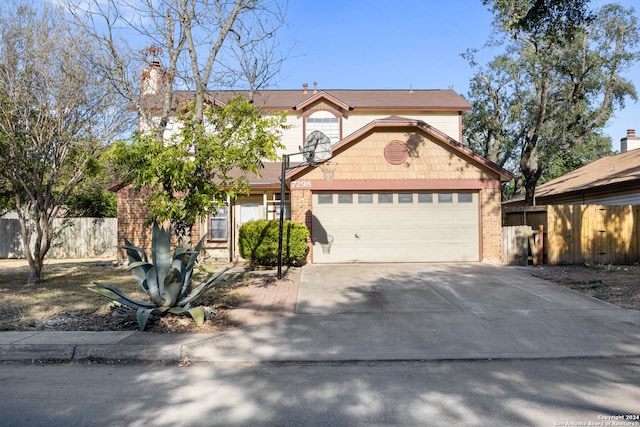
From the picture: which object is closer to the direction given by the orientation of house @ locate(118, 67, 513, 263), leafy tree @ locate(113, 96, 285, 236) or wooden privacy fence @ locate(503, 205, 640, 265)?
the leafy tree

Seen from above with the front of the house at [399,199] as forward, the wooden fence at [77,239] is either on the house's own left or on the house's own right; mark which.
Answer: on the house's own right

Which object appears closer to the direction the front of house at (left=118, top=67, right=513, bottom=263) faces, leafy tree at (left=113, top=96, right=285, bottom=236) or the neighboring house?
the leafy tree

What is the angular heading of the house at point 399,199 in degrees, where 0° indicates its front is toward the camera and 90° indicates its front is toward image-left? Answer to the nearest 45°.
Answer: approximately 0°

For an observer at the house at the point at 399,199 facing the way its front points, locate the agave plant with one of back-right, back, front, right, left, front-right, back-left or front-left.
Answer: front-right

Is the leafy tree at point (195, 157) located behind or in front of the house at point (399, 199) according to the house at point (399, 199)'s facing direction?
in front

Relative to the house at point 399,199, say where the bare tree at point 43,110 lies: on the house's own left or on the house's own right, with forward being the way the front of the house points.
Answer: on the house's own right

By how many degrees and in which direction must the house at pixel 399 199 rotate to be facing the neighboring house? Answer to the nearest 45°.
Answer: approximately 135° to its left
